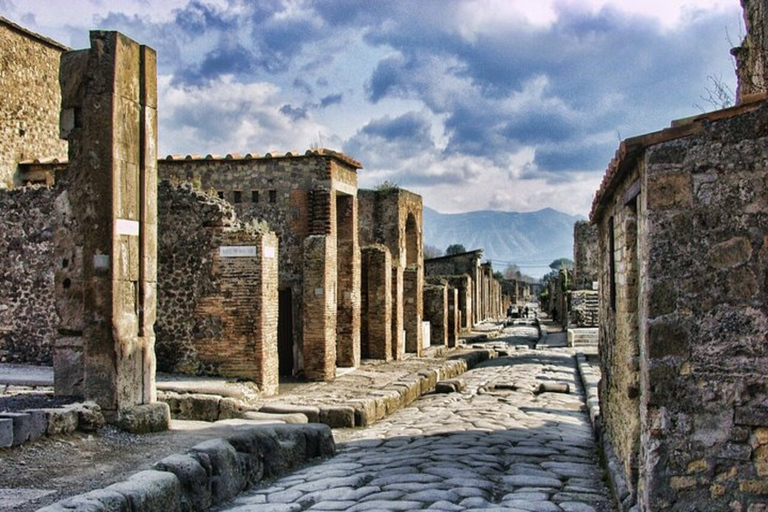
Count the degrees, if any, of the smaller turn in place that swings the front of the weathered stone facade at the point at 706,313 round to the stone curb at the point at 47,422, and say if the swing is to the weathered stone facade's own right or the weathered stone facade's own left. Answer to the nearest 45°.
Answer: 0° — it already faces it

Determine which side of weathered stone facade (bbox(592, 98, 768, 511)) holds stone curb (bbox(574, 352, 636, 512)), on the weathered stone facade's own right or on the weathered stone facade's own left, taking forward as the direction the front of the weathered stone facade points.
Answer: on the weathered stone facade's own right

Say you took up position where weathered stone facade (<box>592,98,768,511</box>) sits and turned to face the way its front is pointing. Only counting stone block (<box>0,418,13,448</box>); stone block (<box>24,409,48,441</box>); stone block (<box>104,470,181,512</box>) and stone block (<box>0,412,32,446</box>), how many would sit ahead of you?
4

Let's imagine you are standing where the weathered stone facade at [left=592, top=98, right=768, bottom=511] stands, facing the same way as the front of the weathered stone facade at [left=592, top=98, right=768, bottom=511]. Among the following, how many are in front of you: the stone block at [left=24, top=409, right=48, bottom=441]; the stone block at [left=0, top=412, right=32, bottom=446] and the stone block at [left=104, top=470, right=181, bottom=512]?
3

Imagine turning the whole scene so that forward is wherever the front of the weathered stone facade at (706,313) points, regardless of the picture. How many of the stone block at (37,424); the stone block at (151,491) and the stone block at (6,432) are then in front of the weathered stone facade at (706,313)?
3

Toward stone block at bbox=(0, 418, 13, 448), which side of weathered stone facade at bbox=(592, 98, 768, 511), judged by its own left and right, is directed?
front

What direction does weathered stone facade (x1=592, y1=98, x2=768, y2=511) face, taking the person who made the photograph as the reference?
facing to the left of the viewer

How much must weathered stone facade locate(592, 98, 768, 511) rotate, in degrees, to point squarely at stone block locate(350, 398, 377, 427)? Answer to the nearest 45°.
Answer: approximately 45° to its right

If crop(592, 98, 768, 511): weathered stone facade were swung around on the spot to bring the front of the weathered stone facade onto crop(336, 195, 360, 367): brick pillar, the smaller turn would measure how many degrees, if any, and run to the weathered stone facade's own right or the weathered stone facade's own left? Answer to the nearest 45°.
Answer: approximately 45° to the weathered stone facade's own right
